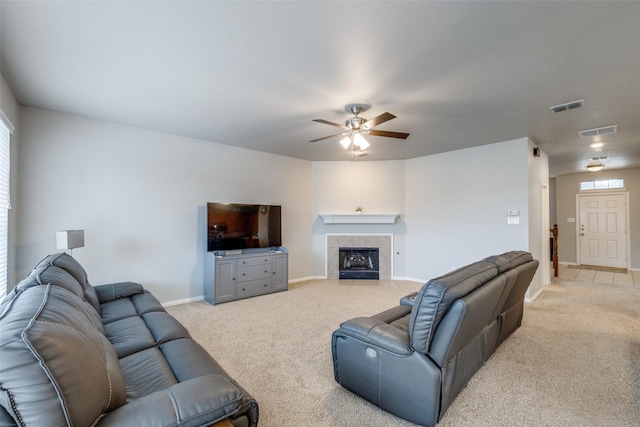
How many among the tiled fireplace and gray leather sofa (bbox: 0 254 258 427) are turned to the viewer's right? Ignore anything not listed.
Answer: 1

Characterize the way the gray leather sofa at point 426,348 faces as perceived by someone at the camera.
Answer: facing away from the viewer and to the left of the viewer

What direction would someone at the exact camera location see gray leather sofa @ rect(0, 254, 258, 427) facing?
facing to the right of the viewer

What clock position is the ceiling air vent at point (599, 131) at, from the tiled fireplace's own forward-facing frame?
The ceiling air vent is roughly at 10 o'clock from the tiled fireplace.

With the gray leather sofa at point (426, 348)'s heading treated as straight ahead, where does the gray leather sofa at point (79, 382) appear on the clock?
the gray leather sofa at point (79, 382) is roughly at 9 o'clock from the gray leather sofa at point (426, 348).

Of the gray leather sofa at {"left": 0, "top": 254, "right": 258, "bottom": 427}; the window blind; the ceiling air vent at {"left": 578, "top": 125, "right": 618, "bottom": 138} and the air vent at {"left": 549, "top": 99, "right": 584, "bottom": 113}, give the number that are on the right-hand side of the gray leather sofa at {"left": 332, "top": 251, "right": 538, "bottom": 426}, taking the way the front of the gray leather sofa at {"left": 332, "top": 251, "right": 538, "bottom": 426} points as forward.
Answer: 2

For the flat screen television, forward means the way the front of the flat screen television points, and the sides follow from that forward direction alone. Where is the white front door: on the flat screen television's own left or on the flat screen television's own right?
on the flat screen television's own left

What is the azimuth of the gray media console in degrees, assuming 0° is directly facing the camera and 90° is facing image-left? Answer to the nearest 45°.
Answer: approximately 315°
